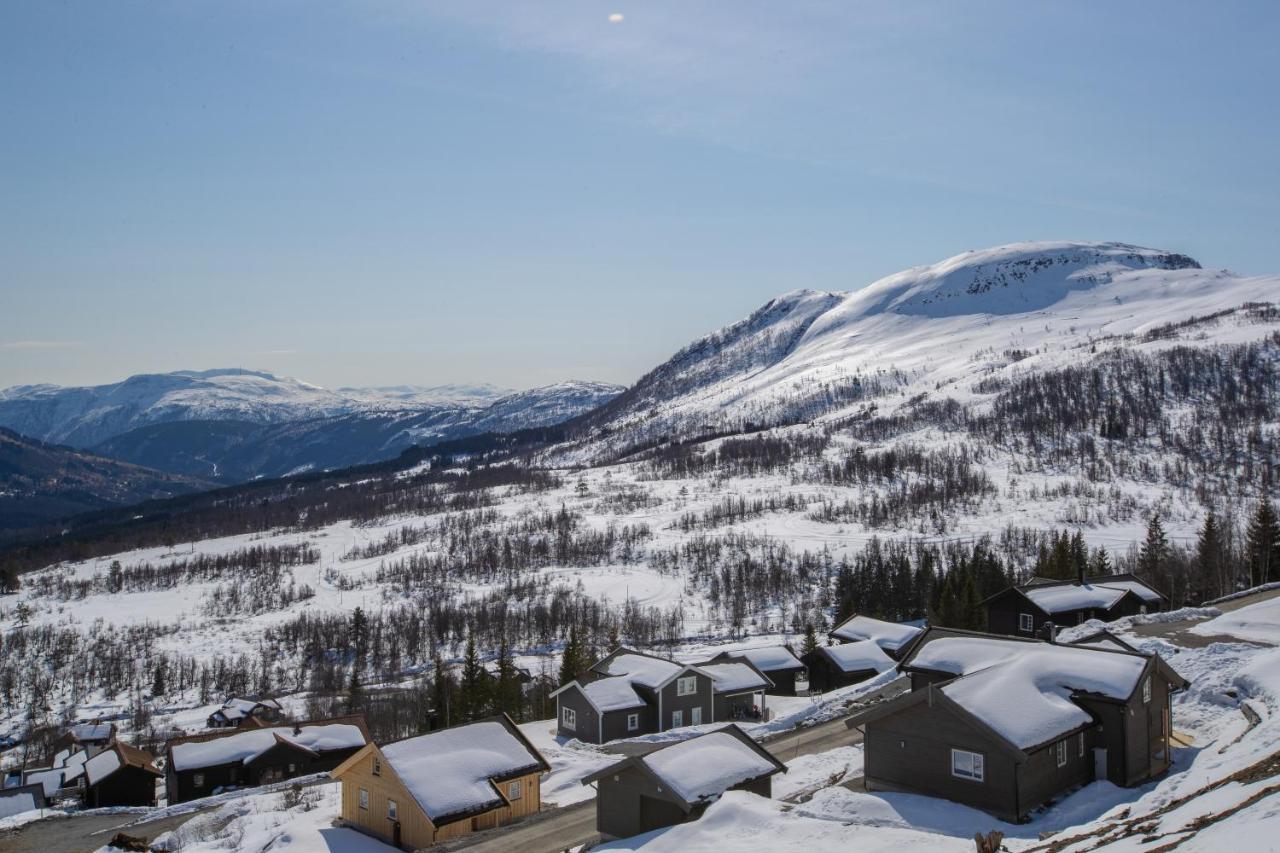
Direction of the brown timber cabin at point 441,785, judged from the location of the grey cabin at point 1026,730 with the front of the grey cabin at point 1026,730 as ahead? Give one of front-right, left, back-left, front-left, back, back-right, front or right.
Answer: back-right

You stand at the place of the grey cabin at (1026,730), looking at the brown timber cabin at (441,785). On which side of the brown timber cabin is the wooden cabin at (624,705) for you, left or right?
right

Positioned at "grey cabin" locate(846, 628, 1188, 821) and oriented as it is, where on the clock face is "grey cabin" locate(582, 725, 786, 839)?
"grey cabin" locate(582, 725, 786, 839) is roughly at 4 o'clock from "grey cabin" locate(846, 628, 1188, 821).

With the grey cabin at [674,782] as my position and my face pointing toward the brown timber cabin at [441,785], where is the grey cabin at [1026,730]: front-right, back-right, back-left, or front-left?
back-right

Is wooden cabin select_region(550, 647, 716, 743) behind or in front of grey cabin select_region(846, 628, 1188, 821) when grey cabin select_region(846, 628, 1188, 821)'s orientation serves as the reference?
behind

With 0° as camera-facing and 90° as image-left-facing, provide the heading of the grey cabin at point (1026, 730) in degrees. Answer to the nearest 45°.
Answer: approximately 315°
